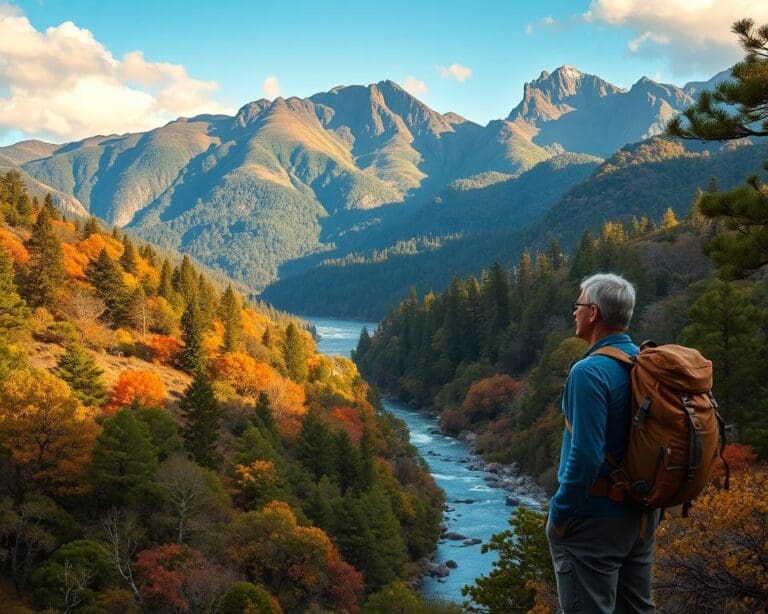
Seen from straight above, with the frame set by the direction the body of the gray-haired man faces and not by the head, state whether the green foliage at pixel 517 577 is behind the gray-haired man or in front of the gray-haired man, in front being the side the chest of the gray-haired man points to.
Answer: in front

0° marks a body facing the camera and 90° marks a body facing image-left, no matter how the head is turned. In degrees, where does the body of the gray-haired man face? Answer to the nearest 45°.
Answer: approximately 135°

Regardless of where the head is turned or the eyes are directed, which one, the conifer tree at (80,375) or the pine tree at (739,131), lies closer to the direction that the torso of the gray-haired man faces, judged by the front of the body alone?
the conifer tree

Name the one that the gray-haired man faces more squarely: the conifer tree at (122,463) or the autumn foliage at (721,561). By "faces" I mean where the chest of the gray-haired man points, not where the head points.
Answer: the conifer tree

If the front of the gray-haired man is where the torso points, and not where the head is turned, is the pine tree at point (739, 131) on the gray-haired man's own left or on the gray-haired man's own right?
on the gray-haired man's own right

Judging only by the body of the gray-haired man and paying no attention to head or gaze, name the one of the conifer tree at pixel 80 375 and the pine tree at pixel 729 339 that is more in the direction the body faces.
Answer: the conifer tree

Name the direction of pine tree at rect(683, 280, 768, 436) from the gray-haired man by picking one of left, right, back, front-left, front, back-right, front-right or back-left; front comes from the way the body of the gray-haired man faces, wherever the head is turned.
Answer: front-right

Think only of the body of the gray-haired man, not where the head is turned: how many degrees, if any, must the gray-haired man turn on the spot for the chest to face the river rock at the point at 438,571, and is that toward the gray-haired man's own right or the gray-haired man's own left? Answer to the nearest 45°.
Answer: approximately 45° to the gray-haired man's own right

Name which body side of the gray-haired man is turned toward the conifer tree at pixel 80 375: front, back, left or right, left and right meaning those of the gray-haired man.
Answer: front

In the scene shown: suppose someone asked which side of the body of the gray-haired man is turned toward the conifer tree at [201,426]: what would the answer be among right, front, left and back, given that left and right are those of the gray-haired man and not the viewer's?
front
